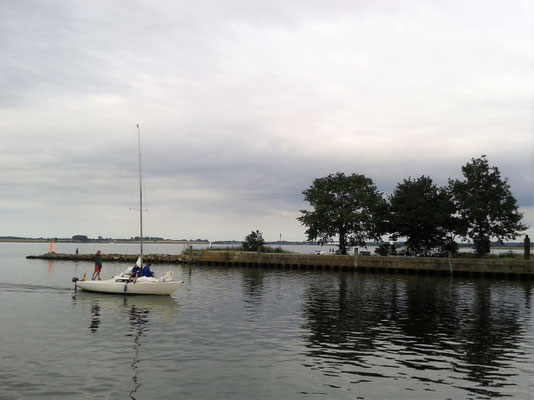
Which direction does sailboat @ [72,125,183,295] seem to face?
to the viewer's right
